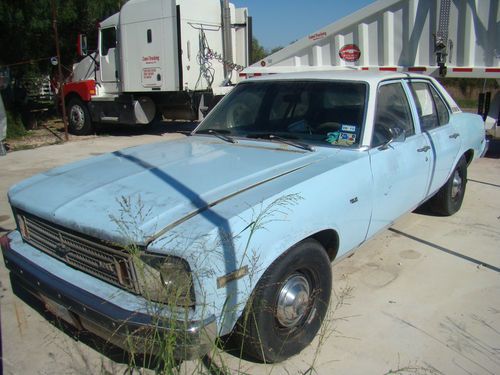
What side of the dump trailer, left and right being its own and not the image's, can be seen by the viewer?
left

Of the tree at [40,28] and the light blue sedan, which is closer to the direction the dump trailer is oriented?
the tree

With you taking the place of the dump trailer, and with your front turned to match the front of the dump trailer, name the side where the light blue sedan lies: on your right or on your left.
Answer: on your left

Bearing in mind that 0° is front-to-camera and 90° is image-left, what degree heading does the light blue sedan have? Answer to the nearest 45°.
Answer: approximately 45°

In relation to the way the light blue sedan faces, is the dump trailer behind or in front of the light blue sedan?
behind
